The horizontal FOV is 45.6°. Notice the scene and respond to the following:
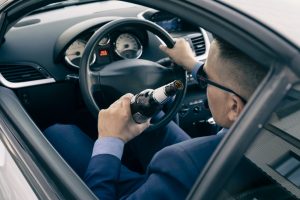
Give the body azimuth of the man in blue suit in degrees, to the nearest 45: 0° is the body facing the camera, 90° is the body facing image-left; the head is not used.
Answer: approximately 135°

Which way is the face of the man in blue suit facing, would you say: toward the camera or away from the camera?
away from the camera
